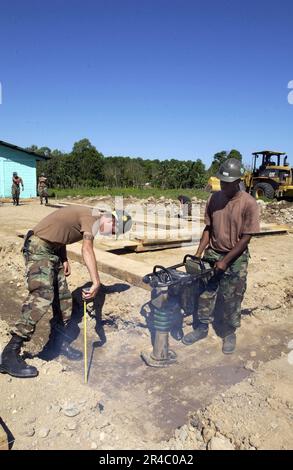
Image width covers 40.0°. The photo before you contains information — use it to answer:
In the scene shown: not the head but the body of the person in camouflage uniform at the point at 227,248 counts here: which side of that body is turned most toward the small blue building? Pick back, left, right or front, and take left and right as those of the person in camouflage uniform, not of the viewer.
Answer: right

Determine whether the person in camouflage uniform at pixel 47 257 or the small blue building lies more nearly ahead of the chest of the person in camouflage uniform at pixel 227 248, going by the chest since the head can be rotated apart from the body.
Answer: the person in camouflage uniform

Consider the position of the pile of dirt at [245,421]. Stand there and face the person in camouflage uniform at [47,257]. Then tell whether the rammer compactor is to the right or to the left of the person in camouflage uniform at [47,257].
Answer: right

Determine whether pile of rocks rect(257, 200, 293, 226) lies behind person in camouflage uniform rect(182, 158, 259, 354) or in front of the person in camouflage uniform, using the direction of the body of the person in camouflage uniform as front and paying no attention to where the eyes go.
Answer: behind

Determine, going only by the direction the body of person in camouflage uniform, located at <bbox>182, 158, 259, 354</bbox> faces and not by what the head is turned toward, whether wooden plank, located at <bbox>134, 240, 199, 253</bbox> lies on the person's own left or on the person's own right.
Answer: on the person's own right

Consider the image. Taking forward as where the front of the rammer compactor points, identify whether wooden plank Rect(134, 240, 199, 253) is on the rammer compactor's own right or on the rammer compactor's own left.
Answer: on the rammer compactor's own right

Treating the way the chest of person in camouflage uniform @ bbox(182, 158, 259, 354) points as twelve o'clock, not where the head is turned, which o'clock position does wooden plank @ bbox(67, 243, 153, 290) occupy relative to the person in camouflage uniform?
The wooden plank is roughly at 3 o'clock from the person in camouflage uniform.

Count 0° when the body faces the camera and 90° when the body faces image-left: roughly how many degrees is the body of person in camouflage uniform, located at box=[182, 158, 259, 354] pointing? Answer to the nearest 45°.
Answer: approximately 45°

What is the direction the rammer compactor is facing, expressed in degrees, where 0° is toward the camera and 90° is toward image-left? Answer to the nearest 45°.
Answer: approximately 45°
